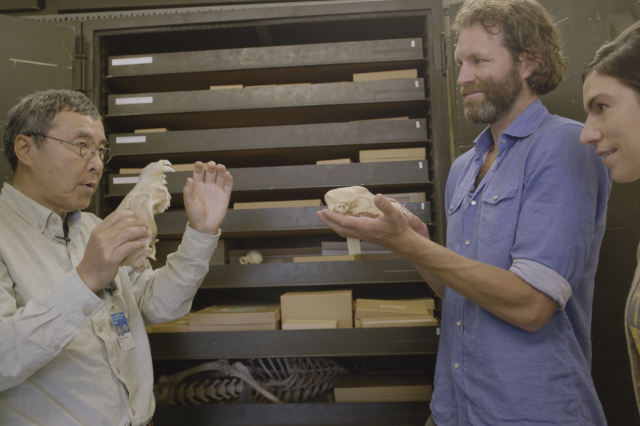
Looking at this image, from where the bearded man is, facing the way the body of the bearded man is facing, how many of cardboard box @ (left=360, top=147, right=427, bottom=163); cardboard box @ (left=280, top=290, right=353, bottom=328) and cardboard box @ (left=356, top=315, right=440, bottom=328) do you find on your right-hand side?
3

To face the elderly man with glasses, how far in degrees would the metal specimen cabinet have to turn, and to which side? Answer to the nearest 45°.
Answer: approximately 45° to its right

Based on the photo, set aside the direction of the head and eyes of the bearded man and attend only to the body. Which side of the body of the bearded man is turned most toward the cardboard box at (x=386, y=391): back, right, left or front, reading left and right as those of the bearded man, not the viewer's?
right

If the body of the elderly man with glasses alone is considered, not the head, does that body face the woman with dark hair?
yes

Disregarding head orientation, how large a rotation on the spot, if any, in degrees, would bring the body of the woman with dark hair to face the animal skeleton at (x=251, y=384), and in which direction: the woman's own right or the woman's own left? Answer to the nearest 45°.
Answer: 0° — they already face it

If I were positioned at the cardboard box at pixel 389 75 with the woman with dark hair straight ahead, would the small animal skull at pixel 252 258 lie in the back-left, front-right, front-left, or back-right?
back-right

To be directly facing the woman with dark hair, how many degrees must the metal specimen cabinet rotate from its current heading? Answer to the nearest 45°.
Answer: approximately 45° to its left

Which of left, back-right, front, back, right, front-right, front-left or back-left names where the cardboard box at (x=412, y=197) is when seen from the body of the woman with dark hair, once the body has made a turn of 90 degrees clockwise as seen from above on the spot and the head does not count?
front-left

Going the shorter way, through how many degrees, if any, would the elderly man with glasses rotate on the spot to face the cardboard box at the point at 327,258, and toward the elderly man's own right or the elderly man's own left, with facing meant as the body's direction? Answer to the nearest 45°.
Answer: approximately 45° to the elderly man's own left

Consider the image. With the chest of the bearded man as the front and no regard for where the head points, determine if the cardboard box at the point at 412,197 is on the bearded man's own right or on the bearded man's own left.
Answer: on the bearded man's own right

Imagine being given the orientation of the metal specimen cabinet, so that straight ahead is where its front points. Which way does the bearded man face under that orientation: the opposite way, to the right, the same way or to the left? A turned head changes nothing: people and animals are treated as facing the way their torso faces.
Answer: to the right

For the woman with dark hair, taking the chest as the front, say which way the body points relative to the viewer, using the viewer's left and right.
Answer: facing to the left of the viewer

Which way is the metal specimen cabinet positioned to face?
toward the camera

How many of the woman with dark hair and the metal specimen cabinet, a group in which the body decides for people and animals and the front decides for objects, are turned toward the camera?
1

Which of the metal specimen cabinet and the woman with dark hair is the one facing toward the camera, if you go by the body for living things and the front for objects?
the metal specimen cabinet
